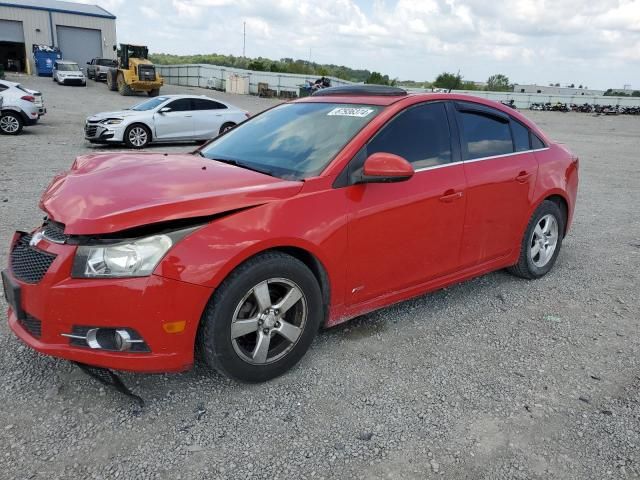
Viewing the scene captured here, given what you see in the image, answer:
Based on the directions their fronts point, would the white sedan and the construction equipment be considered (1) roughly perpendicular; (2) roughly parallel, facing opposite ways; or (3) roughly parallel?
roughly perpendicular

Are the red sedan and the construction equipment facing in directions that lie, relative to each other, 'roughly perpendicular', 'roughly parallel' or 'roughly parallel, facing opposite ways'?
roughly perpendicular

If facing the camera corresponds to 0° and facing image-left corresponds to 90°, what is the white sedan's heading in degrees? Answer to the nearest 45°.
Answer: approximately 45°

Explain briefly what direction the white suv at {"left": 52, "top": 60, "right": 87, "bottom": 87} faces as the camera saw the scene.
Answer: facing the viewer and to the right of the viewer

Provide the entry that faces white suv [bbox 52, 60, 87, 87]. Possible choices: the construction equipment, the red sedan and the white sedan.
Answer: the construction equipment

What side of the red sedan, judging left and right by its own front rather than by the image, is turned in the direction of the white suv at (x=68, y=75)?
right

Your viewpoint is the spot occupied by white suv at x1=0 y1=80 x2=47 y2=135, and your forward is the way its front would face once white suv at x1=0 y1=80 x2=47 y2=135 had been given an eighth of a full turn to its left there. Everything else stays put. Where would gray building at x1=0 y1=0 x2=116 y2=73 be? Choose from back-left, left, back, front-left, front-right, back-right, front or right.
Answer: right

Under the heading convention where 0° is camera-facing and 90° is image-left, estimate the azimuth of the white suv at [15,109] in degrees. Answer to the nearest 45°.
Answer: approximately 135°

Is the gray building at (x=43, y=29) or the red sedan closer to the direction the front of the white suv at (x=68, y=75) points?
the red sedan

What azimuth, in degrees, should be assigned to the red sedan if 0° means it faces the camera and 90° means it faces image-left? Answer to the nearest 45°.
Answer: approximately 45°

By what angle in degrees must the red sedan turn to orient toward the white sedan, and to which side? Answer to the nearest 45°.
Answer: approximately 135° to its right

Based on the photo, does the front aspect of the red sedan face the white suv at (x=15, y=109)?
no

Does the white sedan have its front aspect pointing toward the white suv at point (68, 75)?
no

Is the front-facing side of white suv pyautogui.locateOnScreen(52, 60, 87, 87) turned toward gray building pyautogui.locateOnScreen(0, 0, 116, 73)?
no

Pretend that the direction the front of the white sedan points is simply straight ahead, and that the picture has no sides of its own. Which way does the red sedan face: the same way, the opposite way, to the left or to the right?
the same way

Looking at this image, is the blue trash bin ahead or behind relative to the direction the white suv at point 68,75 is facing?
behind
